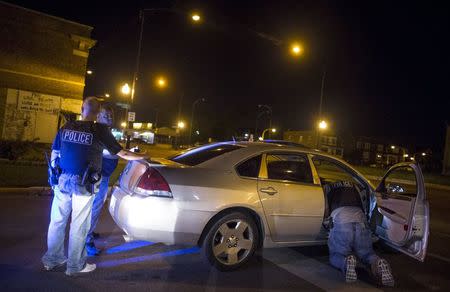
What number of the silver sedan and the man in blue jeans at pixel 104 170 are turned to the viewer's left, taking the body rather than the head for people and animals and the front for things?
0

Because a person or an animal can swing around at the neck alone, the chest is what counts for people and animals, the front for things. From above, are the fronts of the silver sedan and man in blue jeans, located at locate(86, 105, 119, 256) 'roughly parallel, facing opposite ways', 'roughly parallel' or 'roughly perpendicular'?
roughly perpendicular

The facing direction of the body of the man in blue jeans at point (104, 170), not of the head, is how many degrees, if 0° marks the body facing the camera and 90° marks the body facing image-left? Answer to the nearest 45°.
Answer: approximately 315°

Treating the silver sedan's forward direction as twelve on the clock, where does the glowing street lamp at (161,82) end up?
The glowing street lamp is roughly at 10 o'clock from the silver sedan.

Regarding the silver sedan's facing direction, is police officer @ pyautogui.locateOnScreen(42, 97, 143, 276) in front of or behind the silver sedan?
behind

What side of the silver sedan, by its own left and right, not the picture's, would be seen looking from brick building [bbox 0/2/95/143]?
left

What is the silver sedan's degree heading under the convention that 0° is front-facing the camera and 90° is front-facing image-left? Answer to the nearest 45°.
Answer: approximately 225°

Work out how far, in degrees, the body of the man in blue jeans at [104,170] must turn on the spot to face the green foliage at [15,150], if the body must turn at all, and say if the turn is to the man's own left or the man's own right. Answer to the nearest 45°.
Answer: approximately 135° to the man's own left

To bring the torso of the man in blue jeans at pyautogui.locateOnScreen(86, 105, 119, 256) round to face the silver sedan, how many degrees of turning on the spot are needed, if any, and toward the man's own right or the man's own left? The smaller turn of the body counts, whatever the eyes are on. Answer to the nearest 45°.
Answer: approximately 45° to the man's own left

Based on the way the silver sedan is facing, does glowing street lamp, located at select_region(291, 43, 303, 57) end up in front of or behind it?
in front
